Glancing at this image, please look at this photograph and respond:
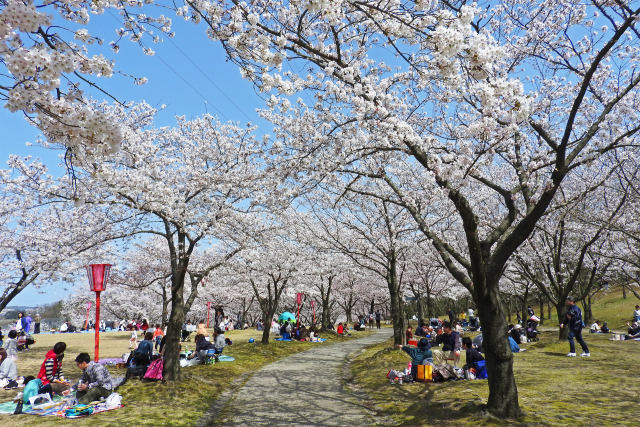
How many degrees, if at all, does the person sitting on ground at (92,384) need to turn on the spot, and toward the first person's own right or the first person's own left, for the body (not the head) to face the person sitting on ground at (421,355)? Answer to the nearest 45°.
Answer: approximately 180°

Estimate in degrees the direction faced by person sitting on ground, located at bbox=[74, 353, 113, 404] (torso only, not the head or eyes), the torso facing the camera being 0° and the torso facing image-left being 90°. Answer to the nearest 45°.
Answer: approximately 90°

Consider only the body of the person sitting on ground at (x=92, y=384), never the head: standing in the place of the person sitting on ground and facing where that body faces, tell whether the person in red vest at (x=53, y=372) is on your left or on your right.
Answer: on your right

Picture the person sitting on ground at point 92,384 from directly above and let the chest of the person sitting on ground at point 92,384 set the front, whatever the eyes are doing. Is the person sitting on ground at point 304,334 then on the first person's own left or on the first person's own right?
on the first person's own right

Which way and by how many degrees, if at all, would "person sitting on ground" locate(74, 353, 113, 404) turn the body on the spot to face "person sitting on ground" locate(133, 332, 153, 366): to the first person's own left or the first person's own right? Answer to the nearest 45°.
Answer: approximately 135° to the first person's own right

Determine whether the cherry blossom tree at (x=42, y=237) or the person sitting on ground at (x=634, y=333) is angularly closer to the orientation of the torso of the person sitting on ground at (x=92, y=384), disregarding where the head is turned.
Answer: the cherry blossom tree

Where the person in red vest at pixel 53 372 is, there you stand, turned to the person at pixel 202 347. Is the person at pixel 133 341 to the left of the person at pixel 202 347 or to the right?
left

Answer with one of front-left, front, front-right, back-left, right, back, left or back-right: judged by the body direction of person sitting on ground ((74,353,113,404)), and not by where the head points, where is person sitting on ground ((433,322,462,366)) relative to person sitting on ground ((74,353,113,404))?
back

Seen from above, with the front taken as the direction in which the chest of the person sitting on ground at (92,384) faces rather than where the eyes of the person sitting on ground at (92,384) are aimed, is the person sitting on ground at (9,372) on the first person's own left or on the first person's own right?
on the first person's own right
